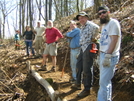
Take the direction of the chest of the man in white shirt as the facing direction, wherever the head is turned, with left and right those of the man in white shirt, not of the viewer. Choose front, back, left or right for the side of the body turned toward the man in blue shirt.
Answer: right

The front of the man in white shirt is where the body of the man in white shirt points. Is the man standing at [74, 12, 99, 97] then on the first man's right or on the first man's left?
on the first man's right

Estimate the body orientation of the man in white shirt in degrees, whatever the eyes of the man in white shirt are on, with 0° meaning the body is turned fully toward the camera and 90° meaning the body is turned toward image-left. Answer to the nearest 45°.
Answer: approximately 45°

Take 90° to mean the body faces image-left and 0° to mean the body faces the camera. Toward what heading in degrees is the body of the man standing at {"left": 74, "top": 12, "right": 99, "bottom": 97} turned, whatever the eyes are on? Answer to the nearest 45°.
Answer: approximately 45°

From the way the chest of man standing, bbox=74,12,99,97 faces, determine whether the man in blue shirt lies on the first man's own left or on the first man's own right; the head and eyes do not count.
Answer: on the first man's own right

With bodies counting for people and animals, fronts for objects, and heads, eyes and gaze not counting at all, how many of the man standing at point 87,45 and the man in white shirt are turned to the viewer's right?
0

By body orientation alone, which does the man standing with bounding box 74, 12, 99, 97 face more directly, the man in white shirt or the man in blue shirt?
the man in white shirt

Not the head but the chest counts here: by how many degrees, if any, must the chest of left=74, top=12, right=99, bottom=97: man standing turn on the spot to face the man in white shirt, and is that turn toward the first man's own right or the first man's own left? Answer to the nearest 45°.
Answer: approximately 45° to the first man's own left
